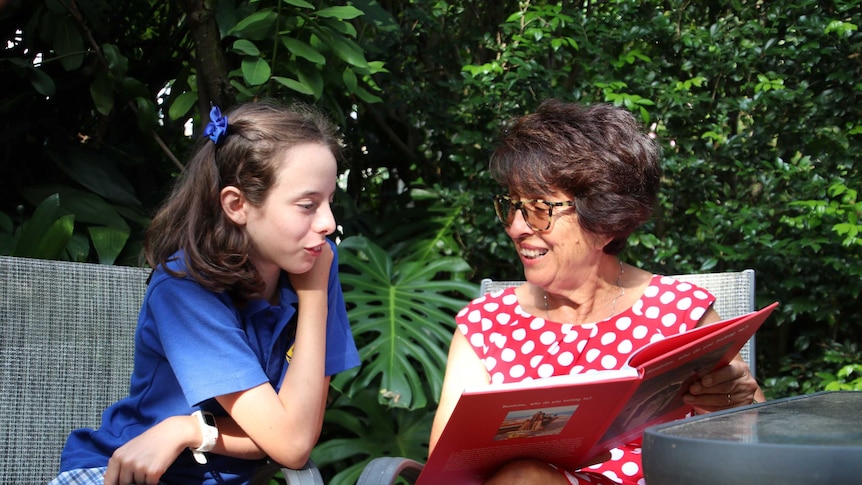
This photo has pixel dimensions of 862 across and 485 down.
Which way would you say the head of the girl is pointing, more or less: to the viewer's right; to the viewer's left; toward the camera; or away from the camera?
to the viewer's right

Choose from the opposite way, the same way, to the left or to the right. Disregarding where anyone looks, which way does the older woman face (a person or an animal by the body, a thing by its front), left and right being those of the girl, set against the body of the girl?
to the right

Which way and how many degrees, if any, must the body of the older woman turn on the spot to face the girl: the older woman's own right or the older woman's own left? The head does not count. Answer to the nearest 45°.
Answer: approximately 45° to the older woman's own right

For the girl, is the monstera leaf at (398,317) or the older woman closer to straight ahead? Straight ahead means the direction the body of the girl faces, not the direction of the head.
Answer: the older woman

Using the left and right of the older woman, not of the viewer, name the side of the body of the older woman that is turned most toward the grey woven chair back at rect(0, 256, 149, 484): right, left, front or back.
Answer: right

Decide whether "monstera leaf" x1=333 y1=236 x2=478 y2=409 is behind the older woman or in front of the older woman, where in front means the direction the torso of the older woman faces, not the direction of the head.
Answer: behind

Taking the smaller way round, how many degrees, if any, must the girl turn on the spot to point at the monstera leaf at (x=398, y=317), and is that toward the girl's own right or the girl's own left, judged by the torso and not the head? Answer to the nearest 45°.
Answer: approximately 90° to the girl's own left
